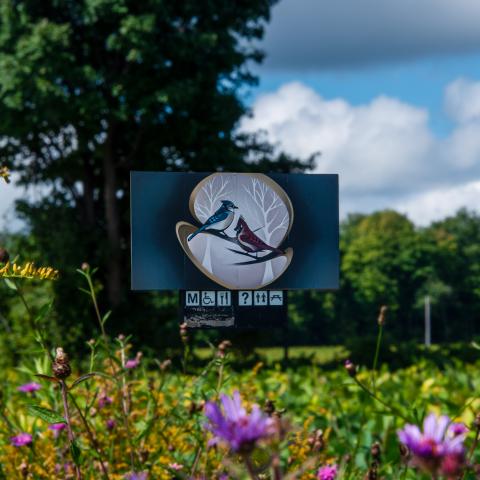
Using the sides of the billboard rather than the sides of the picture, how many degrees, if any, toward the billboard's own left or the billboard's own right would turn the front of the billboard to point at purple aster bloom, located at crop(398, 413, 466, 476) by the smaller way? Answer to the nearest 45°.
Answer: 0° — it already faces it

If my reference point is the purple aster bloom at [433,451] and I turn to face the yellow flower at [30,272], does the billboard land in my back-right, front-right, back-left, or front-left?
front-right

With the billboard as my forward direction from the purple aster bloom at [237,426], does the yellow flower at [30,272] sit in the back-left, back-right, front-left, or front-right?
front-left

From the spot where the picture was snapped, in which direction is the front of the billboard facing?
facing the viewer

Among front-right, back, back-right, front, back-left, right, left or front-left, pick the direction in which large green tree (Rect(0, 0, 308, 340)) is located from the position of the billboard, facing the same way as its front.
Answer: back

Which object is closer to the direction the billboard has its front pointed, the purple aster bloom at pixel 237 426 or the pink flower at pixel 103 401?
the purple aster bloom

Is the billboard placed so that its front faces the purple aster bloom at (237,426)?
yes
